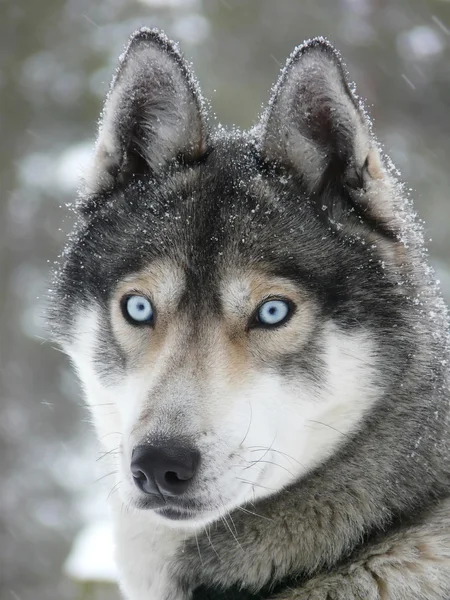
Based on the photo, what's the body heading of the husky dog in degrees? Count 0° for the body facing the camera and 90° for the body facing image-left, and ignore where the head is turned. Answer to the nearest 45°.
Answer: approximately 45°
